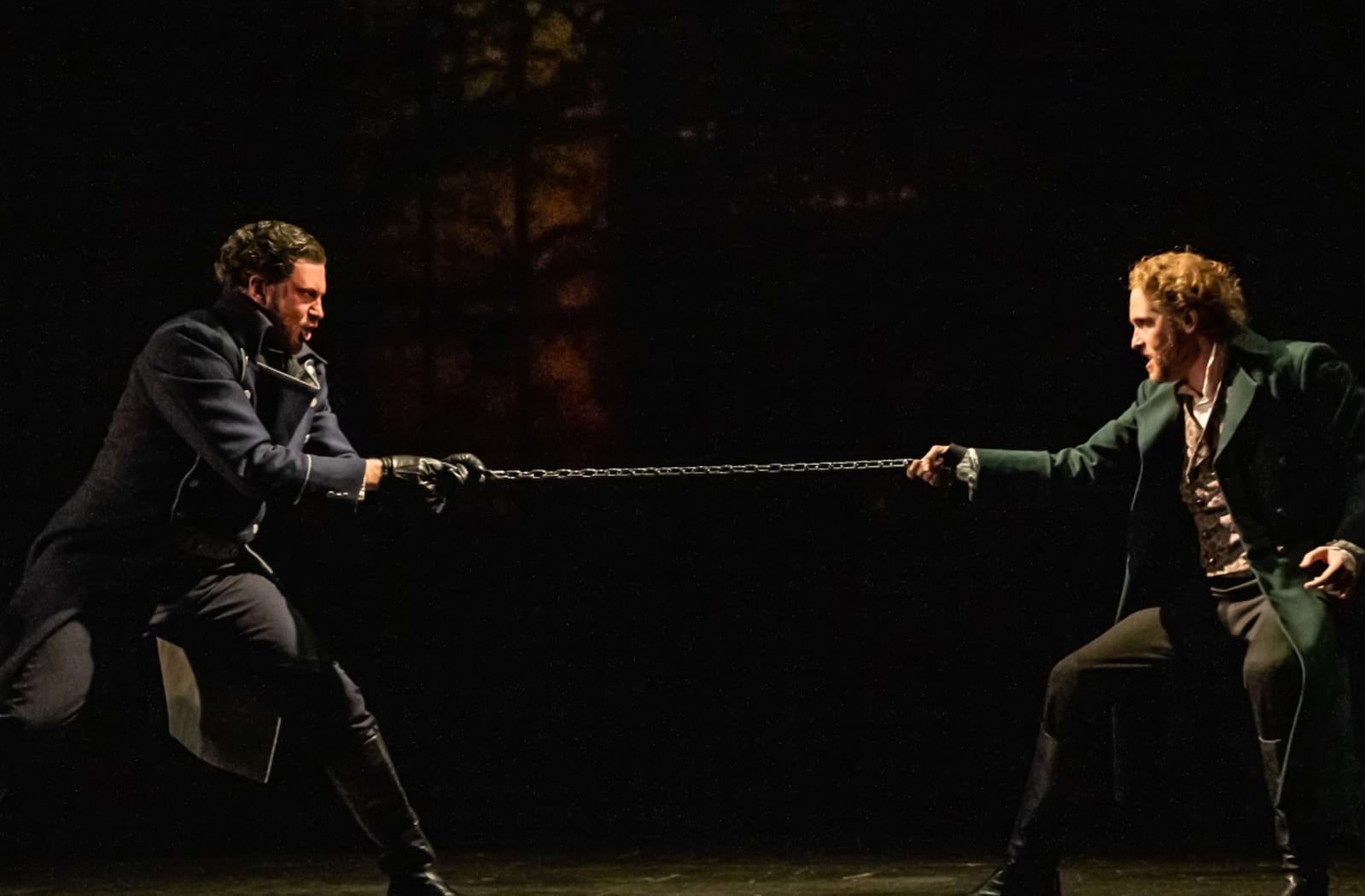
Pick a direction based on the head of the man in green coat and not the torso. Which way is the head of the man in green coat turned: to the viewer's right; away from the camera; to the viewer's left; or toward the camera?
to the viewer's left

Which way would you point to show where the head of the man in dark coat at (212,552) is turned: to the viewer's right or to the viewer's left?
to the viewer's right

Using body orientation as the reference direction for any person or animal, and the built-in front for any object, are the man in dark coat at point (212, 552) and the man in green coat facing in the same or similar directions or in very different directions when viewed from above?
very different directions

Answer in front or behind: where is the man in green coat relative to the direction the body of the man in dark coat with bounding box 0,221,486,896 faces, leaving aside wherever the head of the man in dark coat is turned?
in front

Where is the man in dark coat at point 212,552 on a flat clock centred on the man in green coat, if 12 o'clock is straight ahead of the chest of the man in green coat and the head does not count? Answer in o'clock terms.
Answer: The man in dark coat is roughly at 1 o'clock from the man in green coat.

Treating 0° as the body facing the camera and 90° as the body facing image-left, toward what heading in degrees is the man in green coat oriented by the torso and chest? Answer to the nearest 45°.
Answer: approximately 45°

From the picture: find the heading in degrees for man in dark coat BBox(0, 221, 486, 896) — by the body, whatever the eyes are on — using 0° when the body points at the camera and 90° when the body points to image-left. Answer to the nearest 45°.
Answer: approximately 270°
